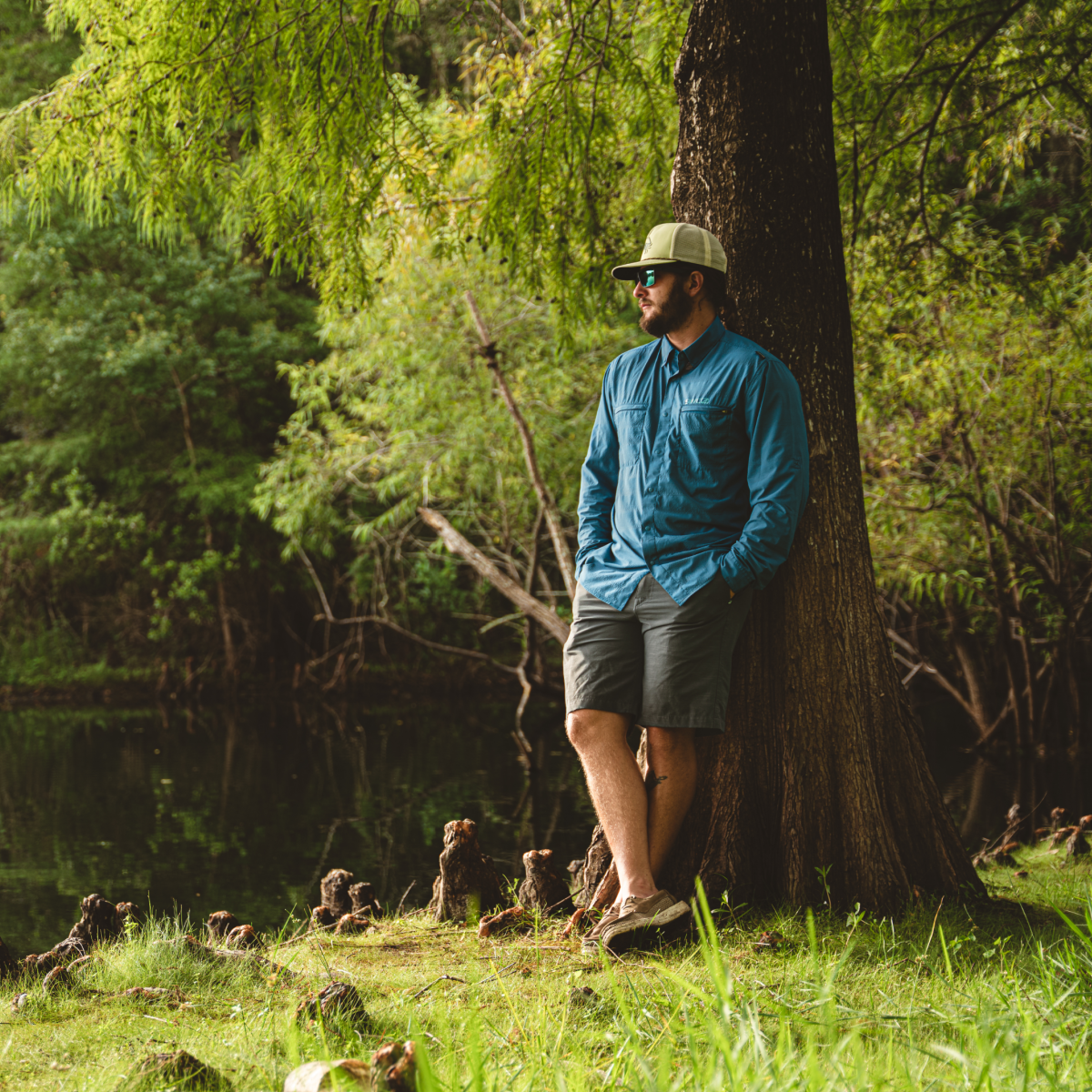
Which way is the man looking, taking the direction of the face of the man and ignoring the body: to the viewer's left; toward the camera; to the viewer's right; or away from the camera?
to the viewer's left

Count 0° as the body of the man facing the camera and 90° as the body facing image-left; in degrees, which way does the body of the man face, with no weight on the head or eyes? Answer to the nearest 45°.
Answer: approximately 45°

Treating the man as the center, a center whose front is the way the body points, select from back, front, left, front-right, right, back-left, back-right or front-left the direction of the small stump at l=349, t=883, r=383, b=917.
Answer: right

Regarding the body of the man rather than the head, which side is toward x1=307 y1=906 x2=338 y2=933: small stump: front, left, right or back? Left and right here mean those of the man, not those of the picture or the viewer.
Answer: right

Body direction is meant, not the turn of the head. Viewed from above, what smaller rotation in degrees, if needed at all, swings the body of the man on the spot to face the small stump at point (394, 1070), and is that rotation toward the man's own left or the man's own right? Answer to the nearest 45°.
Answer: approximately 45° to the man's own left

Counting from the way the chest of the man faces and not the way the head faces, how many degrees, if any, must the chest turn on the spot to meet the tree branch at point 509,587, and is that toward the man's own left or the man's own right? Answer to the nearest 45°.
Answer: approximately 135° to the man's own right

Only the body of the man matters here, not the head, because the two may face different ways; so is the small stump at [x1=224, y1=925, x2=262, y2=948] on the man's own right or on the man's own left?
on the man's own right

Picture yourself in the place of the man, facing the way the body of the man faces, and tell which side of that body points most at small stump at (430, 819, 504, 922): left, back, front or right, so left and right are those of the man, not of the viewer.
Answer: right

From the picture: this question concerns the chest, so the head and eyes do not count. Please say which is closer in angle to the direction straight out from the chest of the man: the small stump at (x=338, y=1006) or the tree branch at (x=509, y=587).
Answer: the small stump

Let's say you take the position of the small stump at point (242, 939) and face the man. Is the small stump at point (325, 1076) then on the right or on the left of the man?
right
